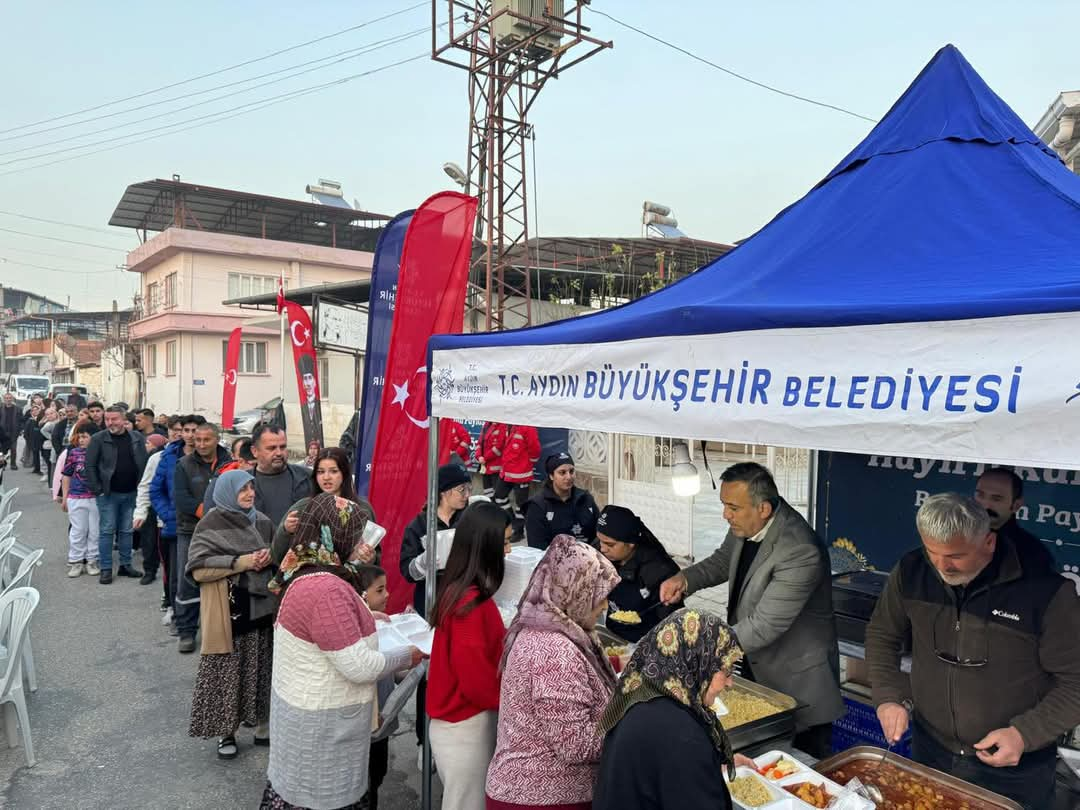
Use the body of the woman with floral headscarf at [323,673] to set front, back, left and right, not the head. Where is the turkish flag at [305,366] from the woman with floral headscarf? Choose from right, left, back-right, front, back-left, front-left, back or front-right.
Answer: front-left

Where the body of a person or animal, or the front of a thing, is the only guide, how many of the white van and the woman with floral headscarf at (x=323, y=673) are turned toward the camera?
1

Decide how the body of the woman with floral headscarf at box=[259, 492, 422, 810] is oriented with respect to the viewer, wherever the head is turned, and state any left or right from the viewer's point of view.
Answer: facing away from the viewer and to the right of the viewer

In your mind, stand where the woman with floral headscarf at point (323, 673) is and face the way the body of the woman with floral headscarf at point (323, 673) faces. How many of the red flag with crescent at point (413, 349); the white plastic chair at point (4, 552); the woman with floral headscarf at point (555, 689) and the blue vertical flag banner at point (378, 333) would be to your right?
1

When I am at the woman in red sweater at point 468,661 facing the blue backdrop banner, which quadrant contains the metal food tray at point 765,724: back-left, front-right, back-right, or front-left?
front-right

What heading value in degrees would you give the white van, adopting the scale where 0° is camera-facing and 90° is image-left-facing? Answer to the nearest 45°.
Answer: approximately 0°

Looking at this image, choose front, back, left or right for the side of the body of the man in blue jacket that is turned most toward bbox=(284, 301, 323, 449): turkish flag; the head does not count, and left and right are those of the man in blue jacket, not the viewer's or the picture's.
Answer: left

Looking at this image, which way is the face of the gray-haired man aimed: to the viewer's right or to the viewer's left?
to the viewer's left

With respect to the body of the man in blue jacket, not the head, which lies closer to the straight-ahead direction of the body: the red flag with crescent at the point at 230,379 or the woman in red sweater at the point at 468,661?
the woman in red sweater

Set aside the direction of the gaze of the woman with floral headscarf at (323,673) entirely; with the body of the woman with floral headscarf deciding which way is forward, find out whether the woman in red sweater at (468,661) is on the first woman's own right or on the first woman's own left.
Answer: on the first woman's own right

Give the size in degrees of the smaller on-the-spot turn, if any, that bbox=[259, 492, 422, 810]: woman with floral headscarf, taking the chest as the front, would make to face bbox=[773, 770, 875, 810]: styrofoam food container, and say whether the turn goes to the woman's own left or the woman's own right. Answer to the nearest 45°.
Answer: approximately 90° to the woman's own right

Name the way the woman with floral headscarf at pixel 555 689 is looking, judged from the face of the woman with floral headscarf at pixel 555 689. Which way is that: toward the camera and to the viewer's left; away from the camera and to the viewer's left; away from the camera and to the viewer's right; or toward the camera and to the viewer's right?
away from the camera and to the viewer's right

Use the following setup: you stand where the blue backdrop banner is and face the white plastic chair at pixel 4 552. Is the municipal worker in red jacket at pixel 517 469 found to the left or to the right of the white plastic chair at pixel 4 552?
right

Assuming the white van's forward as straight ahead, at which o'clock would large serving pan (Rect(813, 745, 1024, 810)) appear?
The large serving pan is roughly at 12 o'clock from the white van.

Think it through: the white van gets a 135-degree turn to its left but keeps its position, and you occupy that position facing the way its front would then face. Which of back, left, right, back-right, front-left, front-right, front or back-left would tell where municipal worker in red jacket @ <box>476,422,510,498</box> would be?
back-right

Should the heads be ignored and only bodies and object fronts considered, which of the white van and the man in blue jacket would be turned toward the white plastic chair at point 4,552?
the white van

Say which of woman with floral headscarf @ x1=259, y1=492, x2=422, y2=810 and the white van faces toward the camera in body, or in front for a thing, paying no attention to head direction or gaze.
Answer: the white van

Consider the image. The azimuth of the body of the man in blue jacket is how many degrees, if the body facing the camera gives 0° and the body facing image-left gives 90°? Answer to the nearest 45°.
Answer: approximately 315°
